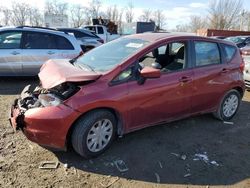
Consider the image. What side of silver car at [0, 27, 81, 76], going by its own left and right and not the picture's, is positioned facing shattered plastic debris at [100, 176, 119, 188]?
left

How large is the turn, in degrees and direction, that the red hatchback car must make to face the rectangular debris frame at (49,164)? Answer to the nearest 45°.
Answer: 0° — it already faces it

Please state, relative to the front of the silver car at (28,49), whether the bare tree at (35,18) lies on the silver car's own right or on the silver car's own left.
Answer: on the silver car's own right

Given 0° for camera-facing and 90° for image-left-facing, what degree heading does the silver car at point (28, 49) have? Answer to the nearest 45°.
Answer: approximately 90°

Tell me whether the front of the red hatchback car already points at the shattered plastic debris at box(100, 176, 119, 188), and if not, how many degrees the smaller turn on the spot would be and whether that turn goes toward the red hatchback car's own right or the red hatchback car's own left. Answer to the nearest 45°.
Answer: approximately 45° to the red hatchback car's own left

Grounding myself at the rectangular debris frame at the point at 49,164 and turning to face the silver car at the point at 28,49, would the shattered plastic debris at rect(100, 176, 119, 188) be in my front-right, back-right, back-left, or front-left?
back-right

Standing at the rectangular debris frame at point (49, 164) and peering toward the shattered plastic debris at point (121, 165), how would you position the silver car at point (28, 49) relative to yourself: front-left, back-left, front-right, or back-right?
back-left

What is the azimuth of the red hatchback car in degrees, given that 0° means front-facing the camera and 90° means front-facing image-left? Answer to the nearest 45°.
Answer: approximately 45°

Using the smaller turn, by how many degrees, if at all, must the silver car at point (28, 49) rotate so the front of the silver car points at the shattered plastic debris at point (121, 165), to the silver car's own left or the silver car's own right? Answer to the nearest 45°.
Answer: approximately 90° to the silver car's own left
